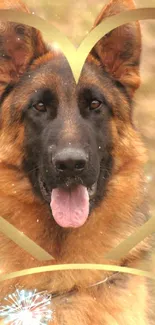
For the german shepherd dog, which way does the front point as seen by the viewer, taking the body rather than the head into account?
toward the camera
